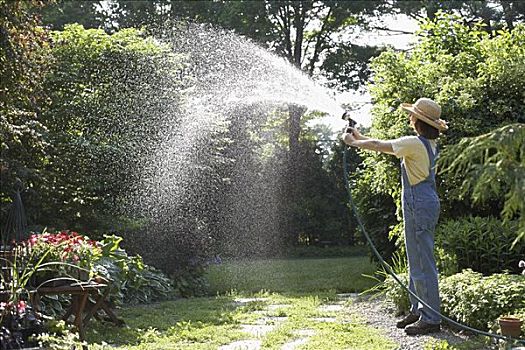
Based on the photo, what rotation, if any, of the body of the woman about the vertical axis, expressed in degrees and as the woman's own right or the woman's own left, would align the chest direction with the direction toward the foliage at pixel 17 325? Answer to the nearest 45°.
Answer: approximately 45° to the woman's own left

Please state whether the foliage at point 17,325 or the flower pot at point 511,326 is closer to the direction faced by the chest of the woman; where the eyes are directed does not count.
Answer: the foliage

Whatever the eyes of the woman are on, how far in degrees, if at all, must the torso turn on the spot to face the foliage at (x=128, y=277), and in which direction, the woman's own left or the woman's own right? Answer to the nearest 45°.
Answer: approximately 45° to the woman's own right

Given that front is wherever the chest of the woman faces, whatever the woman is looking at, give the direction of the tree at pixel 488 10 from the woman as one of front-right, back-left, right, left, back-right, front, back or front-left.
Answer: right

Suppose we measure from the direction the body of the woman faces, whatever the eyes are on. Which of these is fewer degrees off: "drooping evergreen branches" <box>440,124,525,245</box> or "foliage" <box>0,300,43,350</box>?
the foliage

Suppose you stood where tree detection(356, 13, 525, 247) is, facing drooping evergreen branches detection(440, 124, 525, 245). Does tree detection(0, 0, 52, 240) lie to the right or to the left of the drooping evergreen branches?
right

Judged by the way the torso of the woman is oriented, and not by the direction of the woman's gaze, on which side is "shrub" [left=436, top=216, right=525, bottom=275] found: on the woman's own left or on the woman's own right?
on the woman's own right

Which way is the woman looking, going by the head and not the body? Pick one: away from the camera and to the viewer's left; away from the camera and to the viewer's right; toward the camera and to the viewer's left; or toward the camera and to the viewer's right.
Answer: away from the camera and to the viewer's left

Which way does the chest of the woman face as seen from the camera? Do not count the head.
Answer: to the viewer's left

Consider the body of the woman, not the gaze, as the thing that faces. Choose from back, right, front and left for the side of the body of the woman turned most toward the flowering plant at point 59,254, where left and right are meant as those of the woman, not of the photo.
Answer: front

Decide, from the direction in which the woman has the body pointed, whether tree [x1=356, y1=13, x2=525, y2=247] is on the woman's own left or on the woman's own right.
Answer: on the woman's own right
